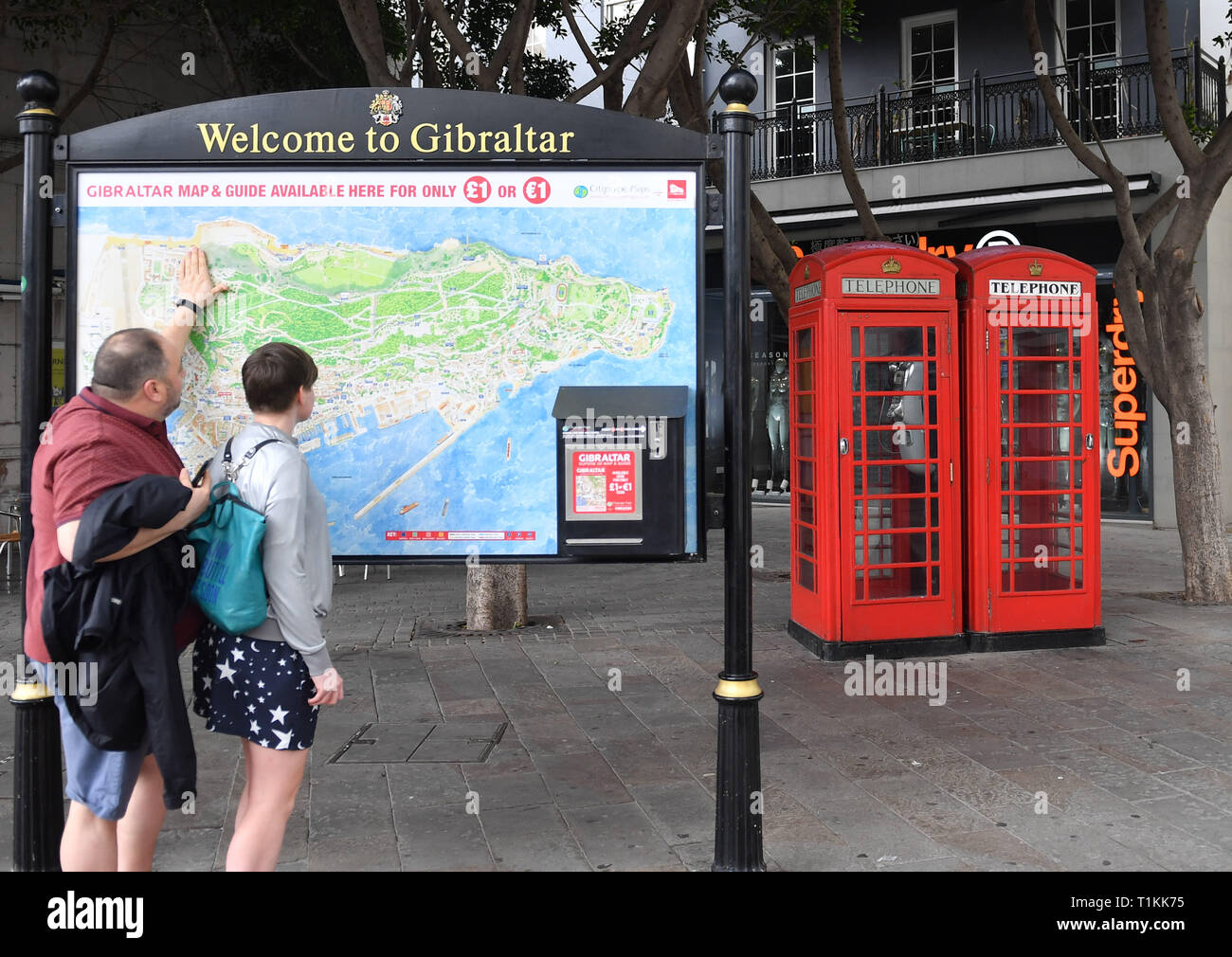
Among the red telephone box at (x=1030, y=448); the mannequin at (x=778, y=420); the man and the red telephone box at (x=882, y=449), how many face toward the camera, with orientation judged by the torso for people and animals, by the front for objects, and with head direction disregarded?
3

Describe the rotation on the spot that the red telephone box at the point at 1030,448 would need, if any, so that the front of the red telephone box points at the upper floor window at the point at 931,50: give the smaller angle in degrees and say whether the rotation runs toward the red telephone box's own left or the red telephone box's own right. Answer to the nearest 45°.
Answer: approximately 180°

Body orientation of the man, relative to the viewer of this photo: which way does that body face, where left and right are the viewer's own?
facing away from the viewer and to the right of the viewer

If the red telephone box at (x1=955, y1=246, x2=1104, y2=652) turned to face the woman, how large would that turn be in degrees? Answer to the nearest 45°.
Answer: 0° — it already faces them

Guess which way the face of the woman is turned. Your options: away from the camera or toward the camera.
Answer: away from the camera

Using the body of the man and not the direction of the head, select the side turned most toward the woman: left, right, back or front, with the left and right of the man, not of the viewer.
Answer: right

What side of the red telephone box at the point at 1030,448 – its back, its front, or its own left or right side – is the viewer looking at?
front

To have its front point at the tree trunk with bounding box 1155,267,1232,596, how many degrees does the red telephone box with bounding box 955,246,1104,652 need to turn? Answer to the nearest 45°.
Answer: approximately 135° to its left

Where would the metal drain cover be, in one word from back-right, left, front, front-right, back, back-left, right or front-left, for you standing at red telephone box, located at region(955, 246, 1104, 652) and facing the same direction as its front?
front-right

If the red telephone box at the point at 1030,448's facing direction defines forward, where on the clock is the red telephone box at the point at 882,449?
the red telephone box at the point at 882,449 is roughly at 2 o'clock from the red telephone box at the point at 1030,448.

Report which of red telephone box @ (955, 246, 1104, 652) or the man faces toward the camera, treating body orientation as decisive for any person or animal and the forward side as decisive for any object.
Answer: the red telephone box

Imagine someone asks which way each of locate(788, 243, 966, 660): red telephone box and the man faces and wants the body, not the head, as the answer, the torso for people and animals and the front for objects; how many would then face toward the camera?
1

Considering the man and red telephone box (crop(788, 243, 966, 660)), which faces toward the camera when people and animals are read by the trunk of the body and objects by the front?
the red telephone box

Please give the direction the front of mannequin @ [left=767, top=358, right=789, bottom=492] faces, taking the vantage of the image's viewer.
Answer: facing the viewer

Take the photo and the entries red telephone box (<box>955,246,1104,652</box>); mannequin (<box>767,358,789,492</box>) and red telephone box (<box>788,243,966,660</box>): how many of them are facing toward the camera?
3

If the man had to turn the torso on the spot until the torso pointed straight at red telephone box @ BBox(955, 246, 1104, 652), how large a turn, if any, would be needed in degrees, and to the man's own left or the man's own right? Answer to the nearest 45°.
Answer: approximately 45° to the man's own right
